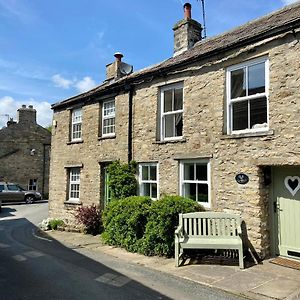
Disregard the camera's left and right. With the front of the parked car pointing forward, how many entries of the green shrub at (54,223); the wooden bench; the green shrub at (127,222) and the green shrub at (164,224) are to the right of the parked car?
4

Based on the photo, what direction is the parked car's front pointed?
to the viewer's right

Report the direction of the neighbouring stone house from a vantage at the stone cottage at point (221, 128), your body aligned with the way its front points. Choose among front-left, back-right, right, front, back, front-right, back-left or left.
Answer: right

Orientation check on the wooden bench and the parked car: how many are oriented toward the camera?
1

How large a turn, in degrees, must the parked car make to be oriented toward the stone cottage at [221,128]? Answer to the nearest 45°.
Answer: approximately 90° to its right

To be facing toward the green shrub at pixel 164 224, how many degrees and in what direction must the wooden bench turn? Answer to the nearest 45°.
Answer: approximately 135° to its right

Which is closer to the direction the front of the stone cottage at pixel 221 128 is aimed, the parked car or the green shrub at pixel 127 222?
the green shrub

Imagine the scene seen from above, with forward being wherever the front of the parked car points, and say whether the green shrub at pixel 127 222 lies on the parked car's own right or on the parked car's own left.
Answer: on the parked car's own right

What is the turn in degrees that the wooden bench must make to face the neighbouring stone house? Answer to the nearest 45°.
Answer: approximately 135° to its right

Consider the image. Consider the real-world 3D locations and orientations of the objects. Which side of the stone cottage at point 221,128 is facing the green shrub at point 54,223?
right

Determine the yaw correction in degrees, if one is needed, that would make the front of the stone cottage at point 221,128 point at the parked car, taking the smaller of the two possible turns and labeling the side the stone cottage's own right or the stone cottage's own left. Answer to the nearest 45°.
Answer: approximately 90° to the stone cottage's own right

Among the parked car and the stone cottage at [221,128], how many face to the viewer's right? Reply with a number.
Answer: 1
